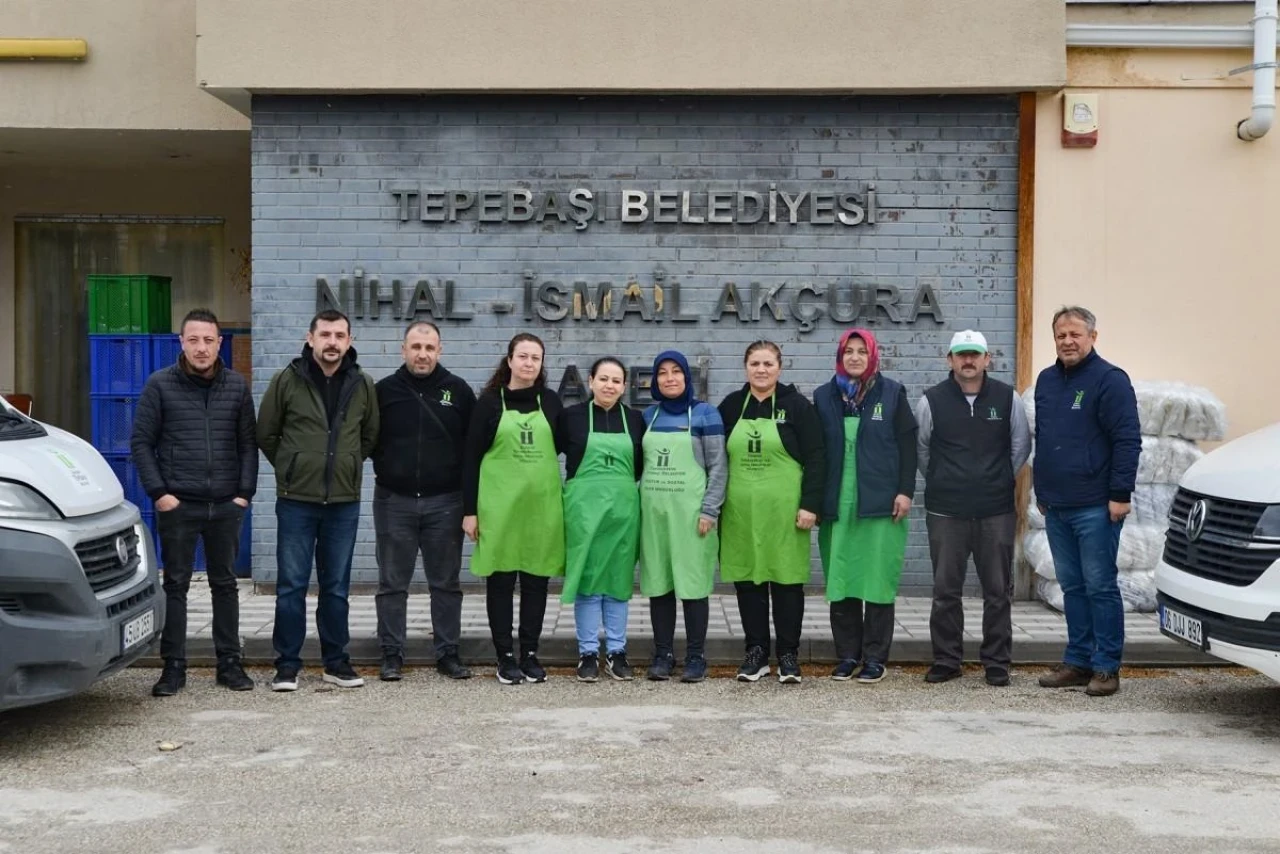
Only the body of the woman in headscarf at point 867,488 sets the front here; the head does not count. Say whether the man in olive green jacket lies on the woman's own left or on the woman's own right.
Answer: on the woman's own right

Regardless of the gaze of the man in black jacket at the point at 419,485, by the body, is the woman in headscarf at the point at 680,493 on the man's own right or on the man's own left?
on the man's own left

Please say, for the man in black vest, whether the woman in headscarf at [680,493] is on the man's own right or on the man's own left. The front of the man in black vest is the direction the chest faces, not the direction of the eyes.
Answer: on the man's own right

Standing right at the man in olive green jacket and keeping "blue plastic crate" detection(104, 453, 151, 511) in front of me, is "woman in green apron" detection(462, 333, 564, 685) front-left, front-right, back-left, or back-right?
back-right

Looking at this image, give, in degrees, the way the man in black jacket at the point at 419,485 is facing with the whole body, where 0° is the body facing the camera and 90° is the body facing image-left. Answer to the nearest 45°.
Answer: approximately 0°

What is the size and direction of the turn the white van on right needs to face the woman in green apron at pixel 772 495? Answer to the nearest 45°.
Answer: approximately 45° to its right

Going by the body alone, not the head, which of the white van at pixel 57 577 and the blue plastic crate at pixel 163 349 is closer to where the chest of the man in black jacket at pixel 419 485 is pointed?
the white van

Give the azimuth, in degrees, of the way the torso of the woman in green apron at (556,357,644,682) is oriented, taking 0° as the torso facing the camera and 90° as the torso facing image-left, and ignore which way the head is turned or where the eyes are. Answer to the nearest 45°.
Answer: approximately 0°

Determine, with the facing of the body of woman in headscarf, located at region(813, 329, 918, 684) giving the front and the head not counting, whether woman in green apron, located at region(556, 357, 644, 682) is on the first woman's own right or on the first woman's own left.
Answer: on the first woman's own right
